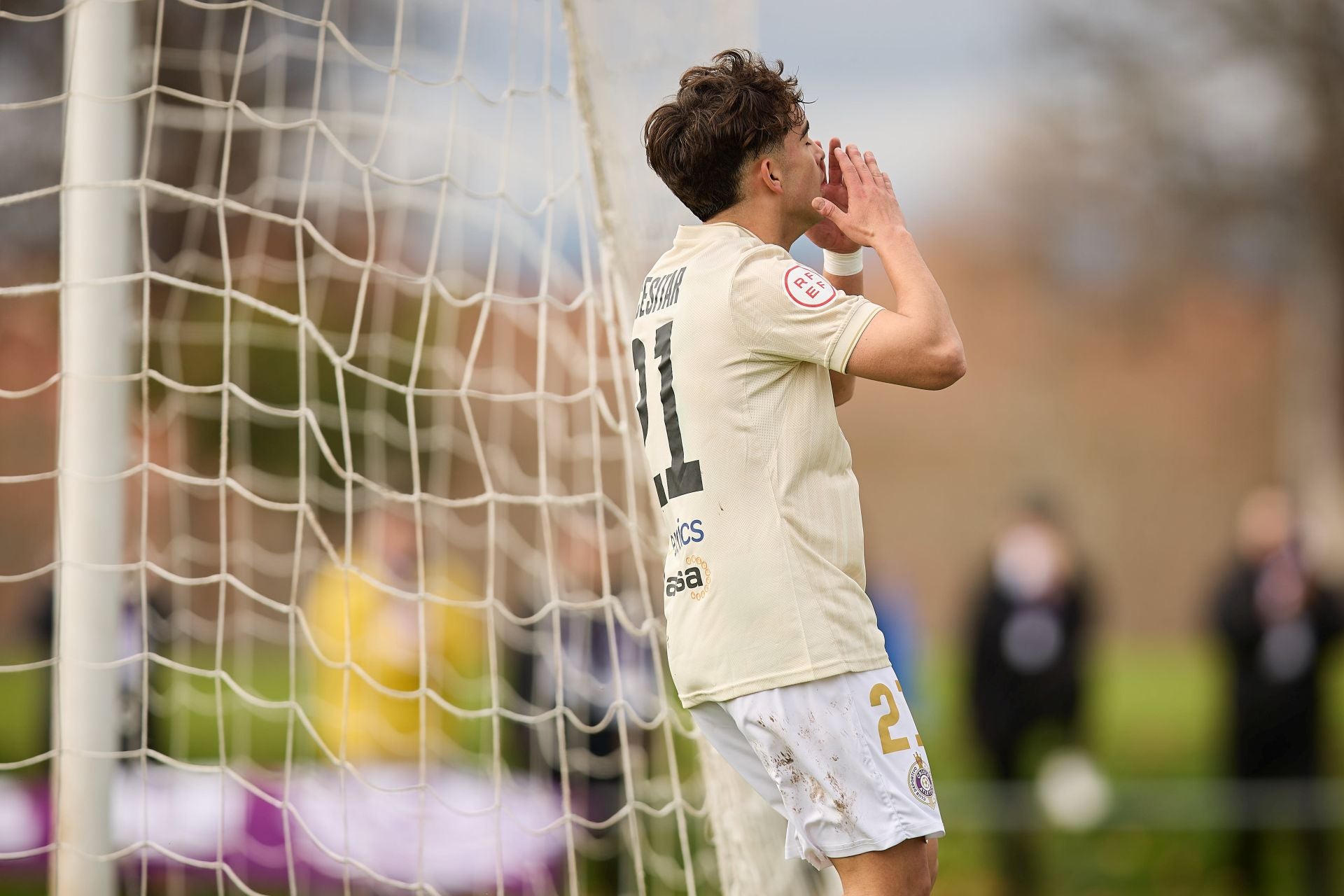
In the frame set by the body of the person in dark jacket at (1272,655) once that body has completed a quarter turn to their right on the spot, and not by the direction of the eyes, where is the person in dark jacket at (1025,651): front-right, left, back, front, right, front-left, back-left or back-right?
front

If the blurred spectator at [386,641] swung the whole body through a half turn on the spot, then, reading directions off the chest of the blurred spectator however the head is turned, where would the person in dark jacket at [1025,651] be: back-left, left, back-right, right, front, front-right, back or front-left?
right

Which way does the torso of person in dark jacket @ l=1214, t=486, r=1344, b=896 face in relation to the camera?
toward the camera

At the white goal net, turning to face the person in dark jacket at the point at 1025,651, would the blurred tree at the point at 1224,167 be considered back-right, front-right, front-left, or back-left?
front-left

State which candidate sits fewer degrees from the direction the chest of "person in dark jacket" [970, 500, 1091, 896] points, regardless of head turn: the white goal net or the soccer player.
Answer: the soccer player

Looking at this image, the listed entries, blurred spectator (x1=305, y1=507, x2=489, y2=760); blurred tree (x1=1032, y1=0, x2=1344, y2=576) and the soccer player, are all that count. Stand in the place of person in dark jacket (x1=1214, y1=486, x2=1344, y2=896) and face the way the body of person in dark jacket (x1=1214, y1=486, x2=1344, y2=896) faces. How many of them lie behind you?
1

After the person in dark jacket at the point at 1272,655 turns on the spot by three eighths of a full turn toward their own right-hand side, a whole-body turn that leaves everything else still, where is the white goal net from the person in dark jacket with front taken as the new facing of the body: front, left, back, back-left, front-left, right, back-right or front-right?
left

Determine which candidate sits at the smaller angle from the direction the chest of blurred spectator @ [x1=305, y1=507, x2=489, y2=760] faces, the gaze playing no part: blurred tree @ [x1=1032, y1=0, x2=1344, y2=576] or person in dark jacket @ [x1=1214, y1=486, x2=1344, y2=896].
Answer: the person in dark jacket

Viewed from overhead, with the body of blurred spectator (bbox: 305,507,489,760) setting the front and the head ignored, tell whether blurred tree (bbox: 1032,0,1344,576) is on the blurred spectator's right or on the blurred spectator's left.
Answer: on the blurred spectator's left

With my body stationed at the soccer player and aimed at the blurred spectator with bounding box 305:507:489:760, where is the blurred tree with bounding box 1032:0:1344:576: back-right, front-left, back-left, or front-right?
front-right

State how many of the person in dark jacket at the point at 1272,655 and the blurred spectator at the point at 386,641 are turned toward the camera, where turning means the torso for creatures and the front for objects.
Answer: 2

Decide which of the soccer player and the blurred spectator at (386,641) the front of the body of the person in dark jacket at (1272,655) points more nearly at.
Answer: the soccer player

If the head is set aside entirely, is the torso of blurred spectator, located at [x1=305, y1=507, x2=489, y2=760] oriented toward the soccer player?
yes

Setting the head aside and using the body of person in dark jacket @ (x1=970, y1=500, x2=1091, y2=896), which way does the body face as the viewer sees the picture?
toward the camera

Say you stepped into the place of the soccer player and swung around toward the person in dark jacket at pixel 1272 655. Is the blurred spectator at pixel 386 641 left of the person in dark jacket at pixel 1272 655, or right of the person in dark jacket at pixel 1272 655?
left

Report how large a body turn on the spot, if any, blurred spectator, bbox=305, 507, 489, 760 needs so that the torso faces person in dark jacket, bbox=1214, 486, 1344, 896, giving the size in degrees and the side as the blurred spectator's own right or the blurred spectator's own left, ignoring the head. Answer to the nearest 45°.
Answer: approximately 90° to the blurred spectator's own left
